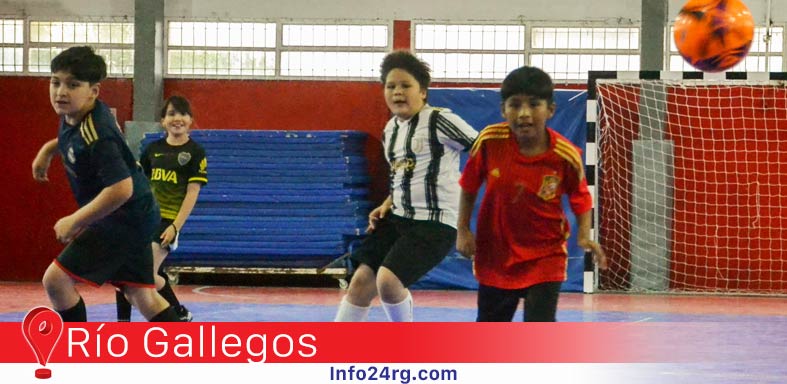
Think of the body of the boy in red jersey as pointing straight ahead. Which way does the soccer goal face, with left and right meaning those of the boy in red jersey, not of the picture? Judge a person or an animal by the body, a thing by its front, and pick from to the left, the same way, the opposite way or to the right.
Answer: the same way

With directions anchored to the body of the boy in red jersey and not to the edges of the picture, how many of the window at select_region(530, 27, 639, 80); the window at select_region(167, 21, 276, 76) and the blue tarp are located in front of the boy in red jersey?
0

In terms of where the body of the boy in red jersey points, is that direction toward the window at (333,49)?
no

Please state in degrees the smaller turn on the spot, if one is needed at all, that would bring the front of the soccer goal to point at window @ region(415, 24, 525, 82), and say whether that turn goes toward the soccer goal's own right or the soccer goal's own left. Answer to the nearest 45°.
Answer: approximately 90° to the soccer goal's own right

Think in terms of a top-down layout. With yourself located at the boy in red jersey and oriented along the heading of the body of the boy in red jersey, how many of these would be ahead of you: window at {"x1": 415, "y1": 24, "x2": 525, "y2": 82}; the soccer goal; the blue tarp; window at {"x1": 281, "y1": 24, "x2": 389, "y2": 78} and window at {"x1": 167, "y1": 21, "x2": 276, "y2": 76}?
0

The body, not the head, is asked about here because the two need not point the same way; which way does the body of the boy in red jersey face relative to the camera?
toward the camera

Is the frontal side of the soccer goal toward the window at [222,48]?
no

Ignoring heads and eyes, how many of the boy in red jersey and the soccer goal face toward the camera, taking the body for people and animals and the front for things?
2

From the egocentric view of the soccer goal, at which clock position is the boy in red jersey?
The boy in red jersey is roughly at 12 o'clock from the soccer goal.

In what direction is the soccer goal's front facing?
toward the camera

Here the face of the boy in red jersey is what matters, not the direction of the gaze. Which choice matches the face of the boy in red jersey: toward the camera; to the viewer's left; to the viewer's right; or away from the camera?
toward the camera

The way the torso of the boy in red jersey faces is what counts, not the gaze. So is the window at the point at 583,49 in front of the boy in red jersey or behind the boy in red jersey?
behind

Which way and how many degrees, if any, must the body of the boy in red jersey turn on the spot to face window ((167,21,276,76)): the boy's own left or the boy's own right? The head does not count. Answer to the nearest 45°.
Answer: approximately 135° to the boy's own right

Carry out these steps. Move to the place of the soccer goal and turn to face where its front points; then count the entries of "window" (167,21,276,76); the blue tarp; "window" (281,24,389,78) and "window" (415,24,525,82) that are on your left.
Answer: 0

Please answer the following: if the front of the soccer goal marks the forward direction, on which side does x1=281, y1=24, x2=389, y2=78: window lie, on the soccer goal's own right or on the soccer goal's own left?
on the soccer goal's own right
